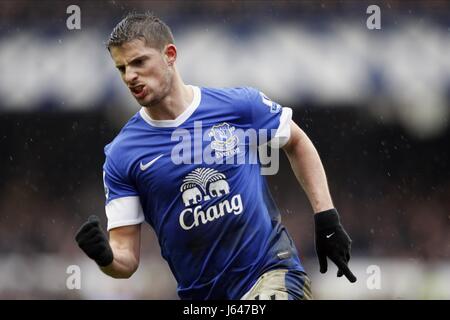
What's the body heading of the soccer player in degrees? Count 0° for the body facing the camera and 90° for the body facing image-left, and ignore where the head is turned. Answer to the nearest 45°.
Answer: approximately 45°

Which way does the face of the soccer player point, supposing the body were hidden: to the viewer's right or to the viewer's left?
to the viewer's left
